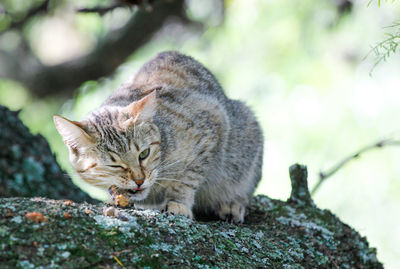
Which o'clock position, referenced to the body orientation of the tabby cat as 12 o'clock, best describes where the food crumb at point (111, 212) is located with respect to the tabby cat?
The food crumb is roughly at 11 o'clock from the tabby cat.

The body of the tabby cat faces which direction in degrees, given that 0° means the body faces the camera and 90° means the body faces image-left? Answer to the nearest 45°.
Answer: approximately 45°

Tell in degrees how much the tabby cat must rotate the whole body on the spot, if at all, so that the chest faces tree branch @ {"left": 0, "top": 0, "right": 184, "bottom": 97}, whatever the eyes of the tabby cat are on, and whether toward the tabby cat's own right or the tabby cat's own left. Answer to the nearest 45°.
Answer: approximately 90° to the tabby cat's own right

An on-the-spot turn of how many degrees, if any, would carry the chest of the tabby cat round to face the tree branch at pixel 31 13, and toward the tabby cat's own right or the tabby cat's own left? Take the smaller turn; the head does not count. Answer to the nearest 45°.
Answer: approximately 90° to the tabby cat's own right

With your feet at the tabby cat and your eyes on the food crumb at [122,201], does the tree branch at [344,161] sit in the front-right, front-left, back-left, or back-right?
back-left

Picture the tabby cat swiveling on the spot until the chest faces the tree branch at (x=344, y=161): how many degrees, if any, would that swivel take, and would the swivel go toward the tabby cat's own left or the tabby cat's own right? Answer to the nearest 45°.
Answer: approximately 135° to the tabby cat's own left
